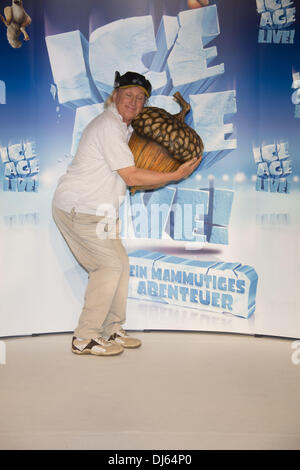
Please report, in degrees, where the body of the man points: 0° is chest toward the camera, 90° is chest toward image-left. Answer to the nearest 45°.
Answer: approximately 270°
